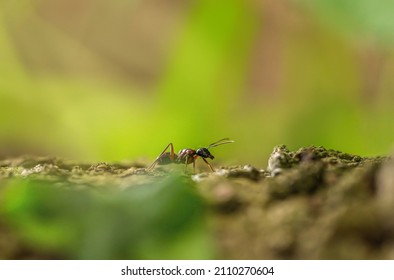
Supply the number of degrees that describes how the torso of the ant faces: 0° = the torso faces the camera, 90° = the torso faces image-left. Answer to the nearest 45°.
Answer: approximately 270°
